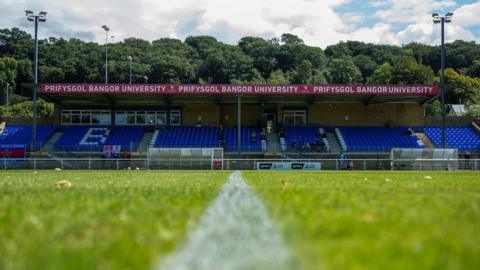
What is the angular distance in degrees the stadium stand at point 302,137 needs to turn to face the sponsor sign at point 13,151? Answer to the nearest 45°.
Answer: approximately 90° to its right

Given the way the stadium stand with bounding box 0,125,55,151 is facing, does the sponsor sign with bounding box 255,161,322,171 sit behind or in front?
in front

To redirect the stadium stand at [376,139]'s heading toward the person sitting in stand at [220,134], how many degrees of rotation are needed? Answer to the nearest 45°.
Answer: approximately 90° to its right

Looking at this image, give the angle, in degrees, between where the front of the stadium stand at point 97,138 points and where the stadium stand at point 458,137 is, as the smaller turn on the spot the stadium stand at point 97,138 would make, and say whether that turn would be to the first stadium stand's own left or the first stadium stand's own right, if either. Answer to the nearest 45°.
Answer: approximately 90° to the first stadium stand's own left

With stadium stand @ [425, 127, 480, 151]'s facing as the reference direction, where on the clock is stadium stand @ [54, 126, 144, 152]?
stadium stand @ [54, 126, 144, 152] is roughly at 2 o'clock from stadium stand @ [425, 127, 480, 151].

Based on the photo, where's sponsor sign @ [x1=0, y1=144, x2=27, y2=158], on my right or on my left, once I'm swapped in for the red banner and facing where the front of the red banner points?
on my right

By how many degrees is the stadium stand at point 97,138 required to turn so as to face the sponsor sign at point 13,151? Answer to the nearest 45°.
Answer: approximately 90° to its right

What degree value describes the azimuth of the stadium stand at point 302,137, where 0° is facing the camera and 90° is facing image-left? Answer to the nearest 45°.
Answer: approximately 0°

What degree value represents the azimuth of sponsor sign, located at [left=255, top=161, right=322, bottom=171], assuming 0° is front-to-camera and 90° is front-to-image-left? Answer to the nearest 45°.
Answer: approximately 0°

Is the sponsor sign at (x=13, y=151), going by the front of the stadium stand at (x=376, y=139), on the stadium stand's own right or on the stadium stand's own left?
on the stadium stand's own right
